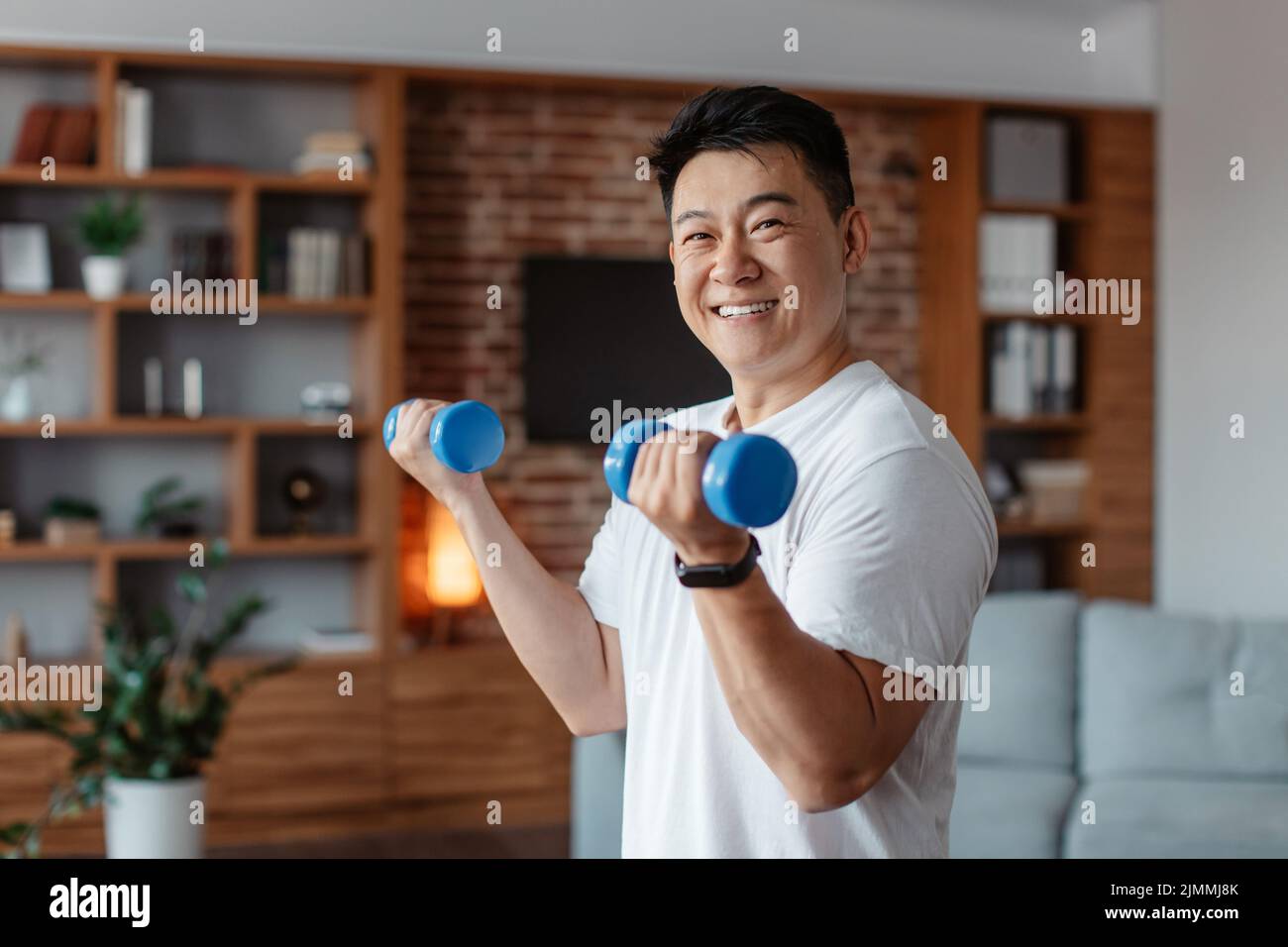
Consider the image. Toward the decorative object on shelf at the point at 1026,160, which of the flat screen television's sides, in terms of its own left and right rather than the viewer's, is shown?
left

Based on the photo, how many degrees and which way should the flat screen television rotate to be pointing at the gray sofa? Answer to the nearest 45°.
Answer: approximately 45° to its left

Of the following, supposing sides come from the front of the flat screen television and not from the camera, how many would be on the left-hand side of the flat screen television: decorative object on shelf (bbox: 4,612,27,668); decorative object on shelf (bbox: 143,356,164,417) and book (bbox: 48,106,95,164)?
0

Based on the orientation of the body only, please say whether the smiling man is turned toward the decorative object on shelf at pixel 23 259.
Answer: no

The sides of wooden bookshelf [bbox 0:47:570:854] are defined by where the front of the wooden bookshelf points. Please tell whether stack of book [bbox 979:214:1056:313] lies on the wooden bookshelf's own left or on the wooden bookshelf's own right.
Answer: on the wooden bookshelf's own left

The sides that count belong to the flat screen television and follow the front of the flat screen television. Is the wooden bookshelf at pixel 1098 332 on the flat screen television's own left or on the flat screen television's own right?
on the flat screen television's own left

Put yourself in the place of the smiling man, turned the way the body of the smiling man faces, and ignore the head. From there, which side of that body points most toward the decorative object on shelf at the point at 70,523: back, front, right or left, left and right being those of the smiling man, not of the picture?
right

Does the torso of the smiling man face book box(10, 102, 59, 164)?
no

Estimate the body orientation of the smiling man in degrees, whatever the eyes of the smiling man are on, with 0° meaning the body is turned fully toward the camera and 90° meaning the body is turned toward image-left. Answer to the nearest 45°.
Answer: approximately 45°

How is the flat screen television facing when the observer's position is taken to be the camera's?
facing the viewer

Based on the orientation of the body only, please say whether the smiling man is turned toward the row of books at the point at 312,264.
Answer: no

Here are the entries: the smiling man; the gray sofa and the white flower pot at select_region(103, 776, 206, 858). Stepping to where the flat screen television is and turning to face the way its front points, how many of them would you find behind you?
0

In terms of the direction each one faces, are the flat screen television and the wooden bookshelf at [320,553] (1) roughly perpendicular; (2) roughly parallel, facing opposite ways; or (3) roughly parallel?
roughly parallel

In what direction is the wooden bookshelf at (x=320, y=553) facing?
toward the camera

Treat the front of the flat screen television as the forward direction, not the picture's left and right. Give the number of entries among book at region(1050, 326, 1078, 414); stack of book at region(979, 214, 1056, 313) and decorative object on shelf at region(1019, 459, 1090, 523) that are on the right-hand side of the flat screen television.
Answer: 0

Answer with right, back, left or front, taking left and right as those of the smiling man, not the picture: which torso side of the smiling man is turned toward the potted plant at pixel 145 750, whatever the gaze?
right
